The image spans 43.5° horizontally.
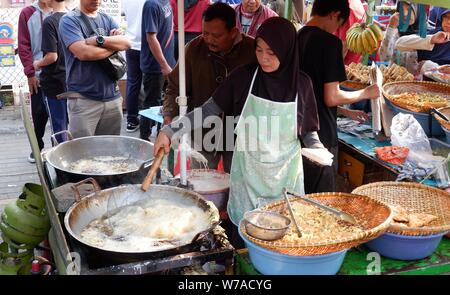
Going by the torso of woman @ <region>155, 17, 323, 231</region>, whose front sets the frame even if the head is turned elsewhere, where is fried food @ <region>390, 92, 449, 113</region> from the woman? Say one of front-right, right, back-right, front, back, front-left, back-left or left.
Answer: back-left

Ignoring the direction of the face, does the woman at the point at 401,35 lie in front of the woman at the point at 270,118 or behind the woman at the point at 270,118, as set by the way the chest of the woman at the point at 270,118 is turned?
behind

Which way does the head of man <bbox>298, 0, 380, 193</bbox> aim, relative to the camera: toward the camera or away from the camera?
away from the camera

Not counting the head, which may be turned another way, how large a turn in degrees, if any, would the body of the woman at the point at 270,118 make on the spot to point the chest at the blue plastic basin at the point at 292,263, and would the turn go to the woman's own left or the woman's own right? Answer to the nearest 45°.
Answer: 0° — they already face it

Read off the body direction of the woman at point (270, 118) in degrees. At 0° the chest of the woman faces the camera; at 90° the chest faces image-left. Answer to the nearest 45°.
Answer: approximately 0°

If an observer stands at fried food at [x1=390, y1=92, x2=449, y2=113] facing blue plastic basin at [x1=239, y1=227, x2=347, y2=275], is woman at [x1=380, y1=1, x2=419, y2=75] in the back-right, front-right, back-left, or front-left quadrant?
back-right

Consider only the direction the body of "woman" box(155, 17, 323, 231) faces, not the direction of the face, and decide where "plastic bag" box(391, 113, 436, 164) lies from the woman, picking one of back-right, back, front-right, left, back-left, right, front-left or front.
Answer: back-left

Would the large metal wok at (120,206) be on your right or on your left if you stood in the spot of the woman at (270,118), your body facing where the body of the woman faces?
on your right

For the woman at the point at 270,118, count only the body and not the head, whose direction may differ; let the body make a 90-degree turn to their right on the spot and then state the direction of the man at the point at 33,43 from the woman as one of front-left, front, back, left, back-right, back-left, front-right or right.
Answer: front-right

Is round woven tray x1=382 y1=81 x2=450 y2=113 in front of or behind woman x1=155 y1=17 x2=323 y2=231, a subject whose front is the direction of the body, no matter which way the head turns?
behind

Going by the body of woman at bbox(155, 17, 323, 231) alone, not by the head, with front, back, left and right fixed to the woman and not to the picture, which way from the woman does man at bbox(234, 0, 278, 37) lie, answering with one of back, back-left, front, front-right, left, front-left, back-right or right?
back
